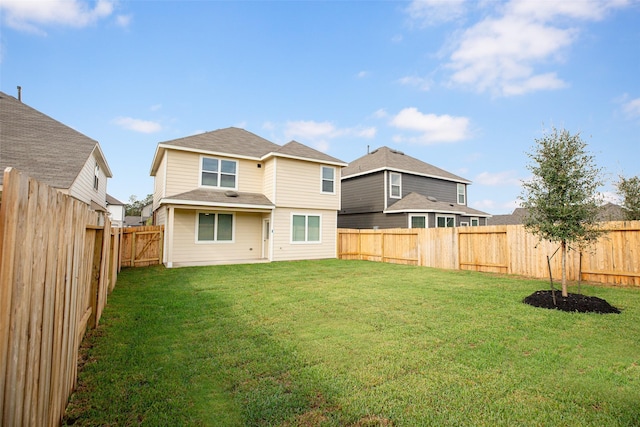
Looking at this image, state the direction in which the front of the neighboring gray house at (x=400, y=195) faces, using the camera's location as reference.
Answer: facing away from the viewer and to the left of the viewer

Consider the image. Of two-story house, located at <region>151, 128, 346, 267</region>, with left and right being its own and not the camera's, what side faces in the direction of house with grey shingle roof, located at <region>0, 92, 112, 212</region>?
left

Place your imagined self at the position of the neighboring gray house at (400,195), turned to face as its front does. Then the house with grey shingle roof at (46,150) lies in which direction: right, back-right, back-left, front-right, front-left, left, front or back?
left

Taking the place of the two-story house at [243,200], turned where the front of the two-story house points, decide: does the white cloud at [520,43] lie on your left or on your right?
on your right

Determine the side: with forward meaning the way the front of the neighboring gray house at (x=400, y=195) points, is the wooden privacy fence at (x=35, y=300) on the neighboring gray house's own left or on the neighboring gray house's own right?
on the neighboring gray house's own left

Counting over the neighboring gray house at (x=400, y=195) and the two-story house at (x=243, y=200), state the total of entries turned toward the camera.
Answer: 0

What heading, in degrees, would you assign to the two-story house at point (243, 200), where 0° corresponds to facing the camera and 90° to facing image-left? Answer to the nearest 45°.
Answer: approximately 180°

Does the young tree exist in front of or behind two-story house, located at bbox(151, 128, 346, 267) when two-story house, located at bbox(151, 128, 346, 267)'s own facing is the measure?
behind

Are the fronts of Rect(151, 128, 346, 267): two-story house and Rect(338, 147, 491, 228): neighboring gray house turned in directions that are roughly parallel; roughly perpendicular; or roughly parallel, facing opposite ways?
roughly parallel

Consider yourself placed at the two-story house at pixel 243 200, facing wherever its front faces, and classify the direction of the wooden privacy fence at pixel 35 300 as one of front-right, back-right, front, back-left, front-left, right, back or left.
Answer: back
